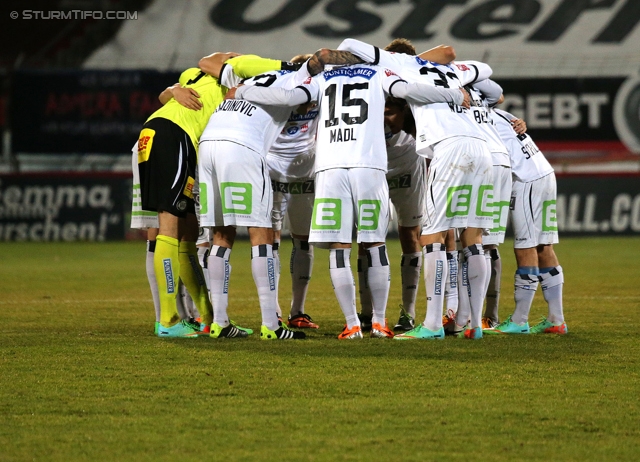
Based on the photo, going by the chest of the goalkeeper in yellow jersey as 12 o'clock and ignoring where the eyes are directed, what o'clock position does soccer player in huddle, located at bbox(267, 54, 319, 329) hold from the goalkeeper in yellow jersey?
The soccer player in huddle is roughly at 11 o'clock from the goalkeeper in yellow jersey.

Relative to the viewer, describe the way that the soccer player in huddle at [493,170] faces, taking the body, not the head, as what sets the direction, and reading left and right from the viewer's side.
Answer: facing away from the viewer and to the left of the viewer

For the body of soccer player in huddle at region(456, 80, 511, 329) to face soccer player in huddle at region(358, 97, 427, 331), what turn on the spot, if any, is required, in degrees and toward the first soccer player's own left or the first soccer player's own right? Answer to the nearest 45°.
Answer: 0° — they already face them

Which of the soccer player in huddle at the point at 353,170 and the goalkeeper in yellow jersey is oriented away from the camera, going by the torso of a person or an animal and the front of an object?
the soccer player in huddle

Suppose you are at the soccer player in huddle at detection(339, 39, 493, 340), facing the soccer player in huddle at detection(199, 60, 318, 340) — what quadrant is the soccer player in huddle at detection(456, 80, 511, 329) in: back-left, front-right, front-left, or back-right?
back-right

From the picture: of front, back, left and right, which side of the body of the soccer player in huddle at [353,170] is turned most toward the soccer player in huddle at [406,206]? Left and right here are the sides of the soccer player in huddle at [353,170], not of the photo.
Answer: front

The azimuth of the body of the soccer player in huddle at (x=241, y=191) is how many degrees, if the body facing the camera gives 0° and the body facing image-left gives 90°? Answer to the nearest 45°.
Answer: approximately 225°

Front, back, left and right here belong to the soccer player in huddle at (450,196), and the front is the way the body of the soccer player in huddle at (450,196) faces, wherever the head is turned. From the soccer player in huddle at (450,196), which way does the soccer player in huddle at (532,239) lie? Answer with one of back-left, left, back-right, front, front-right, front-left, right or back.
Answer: right

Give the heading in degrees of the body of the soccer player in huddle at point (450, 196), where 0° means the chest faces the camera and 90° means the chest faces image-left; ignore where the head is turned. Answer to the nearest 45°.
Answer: approximately 135°

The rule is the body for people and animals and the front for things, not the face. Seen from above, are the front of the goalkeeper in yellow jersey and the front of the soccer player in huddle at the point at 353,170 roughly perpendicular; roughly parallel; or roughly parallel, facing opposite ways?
roughly perpendicular

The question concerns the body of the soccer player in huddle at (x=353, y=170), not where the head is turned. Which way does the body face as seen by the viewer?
away from the camera

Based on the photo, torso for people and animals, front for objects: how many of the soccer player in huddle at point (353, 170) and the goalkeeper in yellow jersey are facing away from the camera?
1

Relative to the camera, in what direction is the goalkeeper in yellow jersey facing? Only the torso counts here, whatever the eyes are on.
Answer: to the viewer's right

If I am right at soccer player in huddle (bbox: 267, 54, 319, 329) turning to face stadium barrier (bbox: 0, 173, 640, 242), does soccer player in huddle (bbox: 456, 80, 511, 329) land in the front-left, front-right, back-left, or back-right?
back-right
